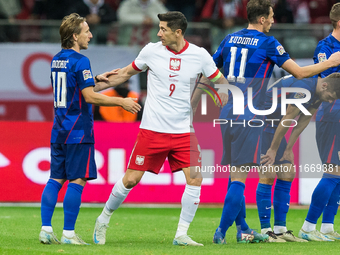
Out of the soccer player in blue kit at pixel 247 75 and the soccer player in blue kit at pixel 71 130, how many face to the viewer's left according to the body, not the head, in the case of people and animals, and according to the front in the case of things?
0

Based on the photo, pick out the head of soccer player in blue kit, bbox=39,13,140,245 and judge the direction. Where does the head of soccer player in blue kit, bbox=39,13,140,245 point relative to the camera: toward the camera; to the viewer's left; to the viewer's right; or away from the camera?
to the viewer's right

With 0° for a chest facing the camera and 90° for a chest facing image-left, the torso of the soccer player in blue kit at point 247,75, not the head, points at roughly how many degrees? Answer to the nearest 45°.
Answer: approximately 225°

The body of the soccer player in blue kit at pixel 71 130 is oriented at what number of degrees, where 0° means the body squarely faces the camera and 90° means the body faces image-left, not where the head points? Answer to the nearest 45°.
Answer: approximately 225°

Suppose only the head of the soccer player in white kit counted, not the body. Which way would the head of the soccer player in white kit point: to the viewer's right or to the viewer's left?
to the viewer's left

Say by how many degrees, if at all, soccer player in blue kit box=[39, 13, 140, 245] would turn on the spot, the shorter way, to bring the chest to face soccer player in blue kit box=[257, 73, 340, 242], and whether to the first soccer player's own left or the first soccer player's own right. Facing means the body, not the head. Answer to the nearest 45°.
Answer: approximately 45° to the first soccer player's own right
